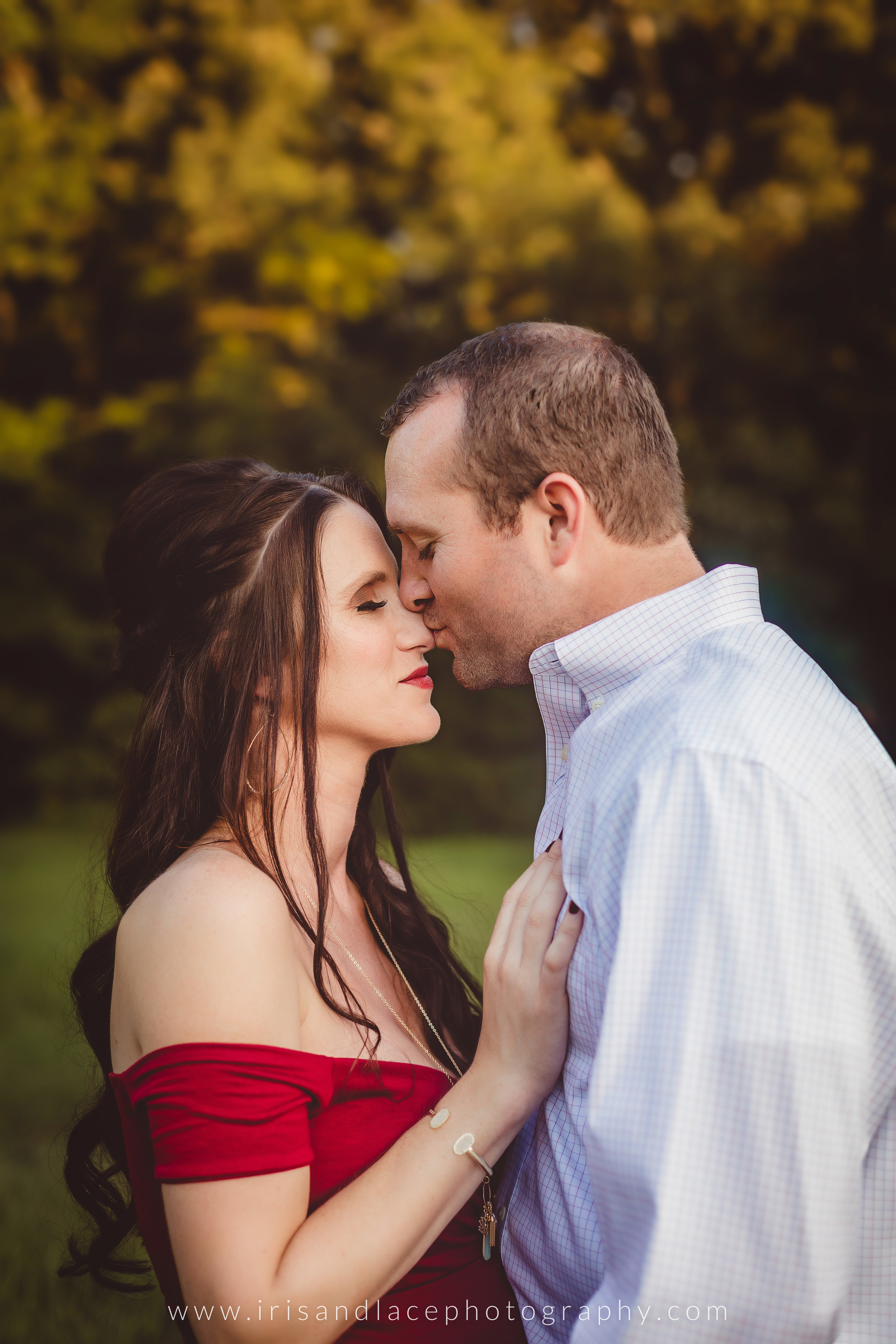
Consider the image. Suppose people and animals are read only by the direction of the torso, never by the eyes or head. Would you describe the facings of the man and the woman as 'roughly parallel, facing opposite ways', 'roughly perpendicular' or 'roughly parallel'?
roughly parallel, facing opposite ways

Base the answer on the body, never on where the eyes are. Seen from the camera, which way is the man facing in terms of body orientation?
to the viewer's left

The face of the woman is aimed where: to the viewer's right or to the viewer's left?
to the viewer's right

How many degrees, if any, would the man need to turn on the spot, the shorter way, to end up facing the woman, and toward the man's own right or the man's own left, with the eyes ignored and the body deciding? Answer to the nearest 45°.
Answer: approximately 45° to the man's own right

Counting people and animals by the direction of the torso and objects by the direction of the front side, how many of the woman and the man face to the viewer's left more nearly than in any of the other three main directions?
1

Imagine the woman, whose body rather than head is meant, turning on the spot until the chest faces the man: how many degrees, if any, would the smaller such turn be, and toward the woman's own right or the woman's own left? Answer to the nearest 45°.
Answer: approximately 45° to the woman's own right

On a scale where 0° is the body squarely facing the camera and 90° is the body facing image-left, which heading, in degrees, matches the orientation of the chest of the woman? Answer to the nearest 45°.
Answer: approximately 270°

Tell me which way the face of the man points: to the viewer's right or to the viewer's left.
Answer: to the viewer's left
